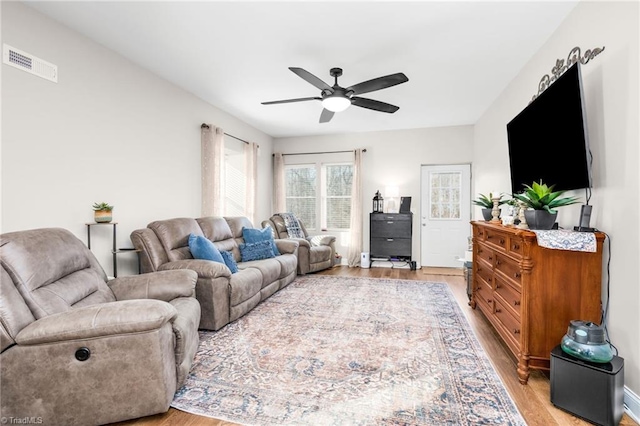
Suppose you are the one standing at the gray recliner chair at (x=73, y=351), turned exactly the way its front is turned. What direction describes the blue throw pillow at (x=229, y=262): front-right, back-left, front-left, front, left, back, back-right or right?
left

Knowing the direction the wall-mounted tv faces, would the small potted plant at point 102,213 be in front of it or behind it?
in front

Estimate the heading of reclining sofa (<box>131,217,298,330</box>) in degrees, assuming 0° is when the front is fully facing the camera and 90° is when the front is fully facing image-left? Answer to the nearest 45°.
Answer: approximately 315°

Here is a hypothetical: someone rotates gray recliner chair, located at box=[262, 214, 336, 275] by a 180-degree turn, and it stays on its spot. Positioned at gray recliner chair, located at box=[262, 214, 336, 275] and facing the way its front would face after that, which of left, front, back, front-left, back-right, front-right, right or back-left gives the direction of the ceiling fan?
back-left

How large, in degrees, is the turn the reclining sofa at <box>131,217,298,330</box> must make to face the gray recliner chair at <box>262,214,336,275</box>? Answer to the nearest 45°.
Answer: approximately 90° to its left

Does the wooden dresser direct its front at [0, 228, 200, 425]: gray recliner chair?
yes

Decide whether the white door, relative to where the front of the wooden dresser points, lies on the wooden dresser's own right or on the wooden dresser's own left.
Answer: on the wooden dresser's own right

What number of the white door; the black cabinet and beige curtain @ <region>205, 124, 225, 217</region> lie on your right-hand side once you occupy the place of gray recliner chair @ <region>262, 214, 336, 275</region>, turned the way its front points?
1

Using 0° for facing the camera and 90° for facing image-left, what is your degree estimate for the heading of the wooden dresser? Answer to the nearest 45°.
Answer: approximately 45°

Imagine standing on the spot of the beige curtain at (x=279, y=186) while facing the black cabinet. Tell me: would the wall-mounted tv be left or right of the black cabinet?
right

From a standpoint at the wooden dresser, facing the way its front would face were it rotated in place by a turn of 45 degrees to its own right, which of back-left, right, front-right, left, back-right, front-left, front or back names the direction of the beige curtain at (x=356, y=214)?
front-right

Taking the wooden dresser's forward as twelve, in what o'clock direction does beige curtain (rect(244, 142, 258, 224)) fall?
The beige curtain is roughly at 2 o'clock from the wooden dresser.

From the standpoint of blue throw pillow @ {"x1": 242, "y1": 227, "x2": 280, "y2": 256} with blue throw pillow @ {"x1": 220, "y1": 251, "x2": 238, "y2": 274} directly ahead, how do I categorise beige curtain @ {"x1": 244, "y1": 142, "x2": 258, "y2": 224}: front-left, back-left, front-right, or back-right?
back-right
